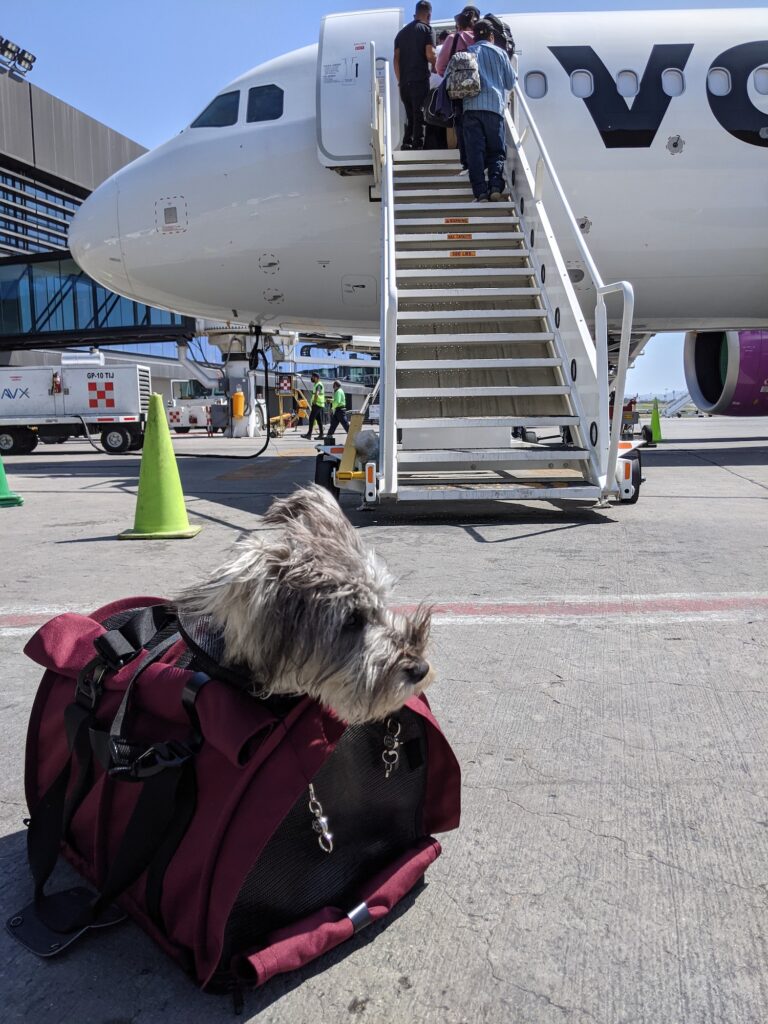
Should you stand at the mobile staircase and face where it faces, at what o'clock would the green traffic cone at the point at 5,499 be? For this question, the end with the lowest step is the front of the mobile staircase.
The green traffic cone is roughly at 3 o'clock from the mobile staircase.

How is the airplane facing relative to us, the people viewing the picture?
facing to the left of the viewer

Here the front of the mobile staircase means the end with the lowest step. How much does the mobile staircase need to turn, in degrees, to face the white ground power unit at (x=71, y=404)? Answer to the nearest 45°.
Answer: approximately 135° to its right

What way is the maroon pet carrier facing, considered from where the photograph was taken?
facing the viewer and to the right of the viewer

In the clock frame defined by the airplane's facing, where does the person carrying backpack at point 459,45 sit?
The person carrying backpack is roughly at 11 o'clock from the airplane.

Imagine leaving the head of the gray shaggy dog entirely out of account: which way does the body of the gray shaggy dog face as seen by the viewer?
to the viewer's right

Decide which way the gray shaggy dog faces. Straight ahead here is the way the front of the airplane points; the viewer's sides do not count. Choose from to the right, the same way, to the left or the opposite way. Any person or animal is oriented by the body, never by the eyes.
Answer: the opposite way

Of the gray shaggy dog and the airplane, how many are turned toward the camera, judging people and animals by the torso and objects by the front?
0

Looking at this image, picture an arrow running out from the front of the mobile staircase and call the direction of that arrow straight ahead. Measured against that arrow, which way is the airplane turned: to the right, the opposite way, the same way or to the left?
to the right

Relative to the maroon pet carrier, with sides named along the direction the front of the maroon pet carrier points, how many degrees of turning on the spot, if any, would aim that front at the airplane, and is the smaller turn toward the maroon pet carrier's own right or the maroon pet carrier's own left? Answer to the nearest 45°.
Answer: approximately 90° to the maroon pet carrier's own left

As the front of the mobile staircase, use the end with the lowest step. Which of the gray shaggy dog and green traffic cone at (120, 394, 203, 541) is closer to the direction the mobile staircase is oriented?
the gray shaggy dog

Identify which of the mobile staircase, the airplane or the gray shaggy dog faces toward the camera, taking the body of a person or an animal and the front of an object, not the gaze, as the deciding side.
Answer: the mobile staircase

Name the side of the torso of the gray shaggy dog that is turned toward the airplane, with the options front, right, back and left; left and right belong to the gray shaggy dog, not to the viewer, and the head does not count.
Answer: left

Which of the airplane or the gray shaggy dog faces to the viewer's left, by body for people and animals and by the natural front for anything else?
the airplane
